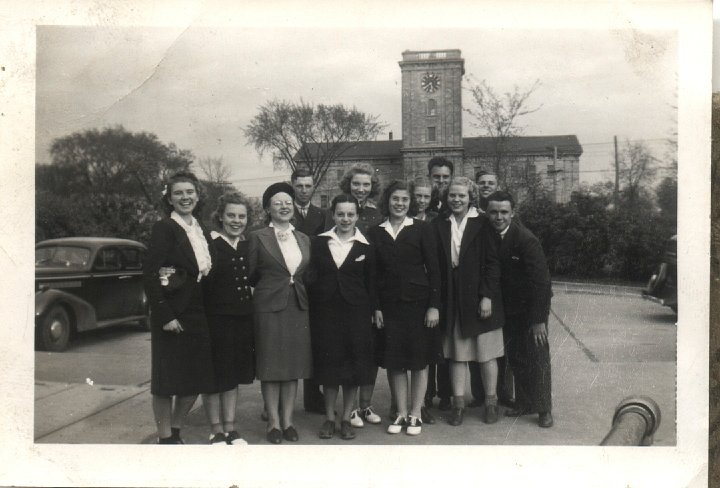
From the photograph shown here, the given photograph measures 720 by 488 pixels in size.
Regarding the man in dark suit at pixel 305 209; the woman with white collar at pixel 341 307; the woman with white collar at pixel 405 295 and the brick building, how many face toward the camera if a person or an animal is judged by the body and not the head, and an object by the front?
4

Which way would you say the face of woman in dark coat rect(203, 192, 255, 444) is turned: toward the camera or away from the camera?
toward the camera

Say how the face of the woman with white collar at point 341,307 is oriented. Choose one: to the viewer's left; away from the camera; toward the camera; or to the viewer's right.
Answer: toward the camera

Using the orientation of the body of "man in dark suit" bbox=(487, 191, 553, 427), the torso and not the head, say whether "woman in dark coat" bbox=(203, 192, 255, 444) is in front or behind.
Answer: in front

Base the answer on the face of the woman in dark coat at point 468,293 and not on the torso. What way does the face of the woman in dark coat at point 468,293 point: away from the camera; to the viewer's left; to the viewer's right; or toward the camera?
toward the camera

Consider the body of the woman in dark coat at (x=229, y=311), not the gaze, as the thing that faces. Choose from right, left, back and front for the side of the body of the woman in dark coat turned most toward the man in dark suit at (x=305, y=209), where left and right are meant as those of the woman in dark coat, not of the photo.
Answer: left

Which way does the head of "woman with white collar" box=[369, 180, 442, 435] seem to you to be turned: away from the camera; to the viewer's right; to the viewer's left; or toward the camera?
toward the camera

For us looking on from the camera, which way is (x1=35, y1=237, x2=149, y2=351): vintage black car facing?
facing the viewer and to the left of the viewer

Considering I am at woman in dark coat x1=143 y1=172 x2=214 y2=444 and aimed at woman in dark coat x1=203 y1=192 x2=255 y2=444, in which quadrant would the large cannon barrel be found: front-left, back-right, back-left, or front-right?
front-right

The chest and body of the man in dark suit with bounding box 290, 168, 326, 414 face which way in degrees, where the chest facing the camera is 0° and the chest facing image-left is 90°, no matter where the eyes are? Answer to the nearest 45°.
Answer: approximately 0°

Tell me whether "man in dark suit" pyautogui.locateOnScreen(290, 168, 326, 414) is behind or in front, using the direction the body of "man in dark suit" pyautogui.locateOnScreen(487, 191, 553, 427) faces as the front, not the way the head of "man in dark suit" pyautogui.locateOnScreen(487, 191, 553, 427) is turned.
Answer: in front

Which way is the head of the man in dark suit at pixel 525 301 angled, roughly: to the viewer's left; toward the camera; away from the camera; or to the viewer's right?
toward the camera

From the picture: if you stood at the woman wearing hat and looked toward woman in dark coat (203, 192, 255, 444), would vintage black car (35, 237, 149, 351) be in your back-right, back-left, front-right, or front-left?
front-right

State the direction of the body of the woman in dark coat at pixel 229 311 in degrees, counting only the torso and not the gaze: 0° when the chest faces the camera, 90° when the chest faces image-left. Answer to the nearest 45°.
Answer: approximately 315°

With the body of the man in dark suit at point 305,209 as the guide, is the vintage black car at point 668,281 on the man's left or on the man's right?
on the man's left

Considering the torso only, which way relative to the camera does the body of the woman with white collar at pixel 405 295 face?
toward the camera

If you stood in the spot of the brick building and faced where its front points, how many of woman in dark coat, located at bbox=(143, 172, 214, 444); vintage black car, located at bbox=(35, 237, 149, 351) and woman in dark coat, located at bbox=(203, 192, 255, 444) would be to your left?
0

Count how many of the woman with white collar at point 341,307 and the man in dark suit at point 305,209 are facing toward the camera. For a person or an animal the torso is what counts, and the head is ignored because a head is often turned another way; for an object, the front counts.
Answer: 2
